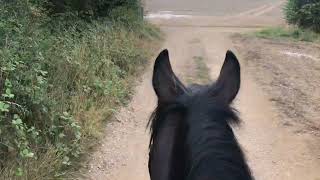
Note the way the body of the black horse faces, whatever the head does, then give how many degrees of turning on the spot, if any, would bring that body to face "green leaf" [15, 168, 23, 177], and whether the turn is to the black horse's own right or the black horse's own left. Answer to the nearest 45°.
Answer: approximately 45° to the black horse's own left

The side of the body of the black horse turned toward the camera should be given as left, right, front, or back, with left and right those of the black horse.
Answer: back

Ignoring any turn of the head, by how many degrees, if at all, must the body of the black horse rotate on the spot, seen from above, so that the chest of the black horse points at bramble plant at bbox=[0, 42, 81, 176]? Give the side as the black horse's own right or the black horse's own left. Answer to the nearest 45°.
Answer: approximately 45° to the black horse's own left
